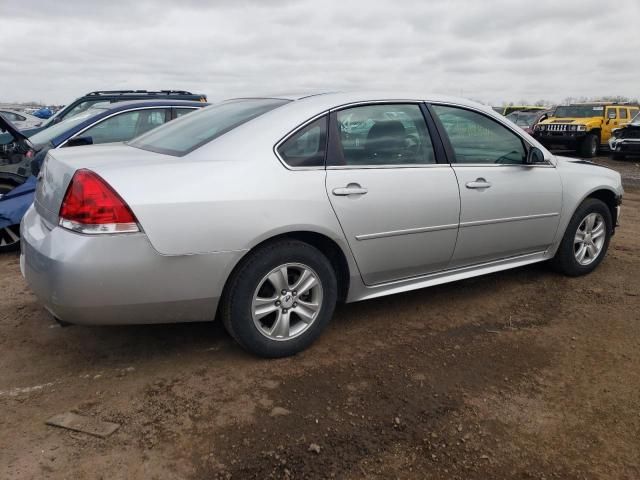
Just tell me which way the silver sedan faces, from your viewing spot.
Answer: facing away from the viewer and to the right of the viewer

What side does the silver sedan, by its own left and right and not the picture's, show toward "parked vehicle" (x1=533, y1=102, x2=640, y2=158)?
front

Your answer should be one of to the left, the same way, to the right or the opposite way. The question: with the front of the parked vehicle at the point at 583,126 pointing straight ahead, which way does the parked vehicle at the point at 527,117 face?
the same way

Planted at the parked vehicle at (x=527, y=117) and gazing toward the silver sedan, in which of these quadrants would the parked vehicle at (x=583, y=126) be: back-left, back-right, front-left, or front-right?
front-left

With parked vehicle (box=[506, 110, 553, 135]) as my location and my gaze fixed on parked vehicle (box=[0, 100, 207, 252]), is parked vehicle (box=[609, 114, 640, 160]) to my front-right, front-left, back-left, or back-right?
front-left

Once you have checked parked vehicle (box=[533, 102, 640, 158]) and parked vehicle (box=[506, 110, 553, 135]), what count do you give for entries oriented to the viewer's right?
0

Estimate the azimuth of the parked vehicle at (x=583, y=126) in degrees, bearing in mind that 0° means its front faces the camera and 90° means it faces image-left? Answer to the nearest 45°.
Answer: approximately 45°

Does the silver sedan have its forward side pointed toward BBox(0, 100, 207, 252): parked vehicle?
no

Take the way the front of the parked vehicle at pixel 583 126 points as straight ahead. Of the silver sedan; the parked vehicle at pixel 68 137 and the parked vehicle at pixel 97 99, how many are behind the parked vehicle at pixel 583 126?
0

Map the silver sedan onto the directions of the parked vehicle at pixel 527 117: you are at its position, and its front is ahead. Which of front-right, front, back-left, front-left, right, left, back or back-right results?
front-left

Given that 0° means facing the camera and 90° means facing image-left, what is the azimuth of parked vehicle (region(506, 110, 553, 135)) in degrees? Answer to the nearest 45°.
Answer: approximately 45°

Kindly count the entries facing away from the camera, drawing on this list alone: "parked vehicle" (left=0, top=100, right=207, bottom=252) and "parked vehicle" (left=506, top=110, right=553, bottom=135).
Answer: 0

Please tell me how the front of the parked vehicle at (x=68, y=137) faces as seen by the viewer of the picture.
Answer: facing the viewer and to the left of the viewer

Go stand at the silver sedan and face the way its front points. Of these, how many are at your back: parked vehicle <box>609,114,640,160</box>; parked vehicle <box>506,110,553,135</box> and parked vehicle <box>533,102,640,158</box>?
0

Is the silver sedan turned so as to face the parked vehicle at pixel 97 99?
no

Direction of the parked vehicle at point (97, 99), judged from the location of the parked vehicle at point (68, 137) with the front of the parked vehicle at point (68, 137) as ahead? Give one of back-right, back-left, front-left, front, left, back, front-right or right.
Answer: back-right
